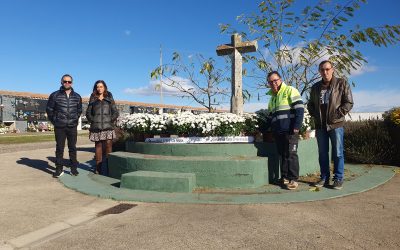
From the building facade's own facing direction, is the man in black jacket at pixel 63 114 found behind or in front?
in front

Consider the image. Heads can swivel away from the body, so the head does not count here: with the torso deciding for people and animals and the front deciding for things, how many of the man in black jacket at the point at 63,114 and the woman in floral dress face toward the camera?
2

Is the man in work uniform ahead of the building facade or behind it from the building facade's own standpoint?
ahead

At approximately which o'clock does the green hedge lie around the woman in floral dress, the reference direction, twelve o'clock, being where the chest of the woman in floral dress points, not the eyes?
The green hedge is roughly at 9 o'clock from the woman in floral dress.

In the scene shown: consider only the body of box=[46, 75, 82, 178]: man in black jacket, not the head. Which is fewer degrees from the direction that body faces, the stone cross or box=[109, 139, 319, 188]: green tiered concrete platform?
the green tiered concrete platform

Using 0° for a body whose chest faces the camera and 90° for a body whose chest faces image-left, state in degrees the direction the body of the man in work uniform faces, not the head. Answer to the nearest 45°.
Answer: approximately 45°

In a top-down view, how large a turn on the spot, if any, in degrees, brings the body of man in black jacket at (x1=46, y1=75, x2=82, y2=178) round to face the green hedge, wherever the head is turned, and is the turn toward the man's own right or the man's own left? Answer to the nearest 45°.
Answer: approximately 90° to the man's own left

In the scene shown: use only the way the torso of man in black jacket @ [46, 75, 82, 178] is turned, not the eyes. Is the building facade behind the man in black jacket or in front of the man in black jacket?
behind

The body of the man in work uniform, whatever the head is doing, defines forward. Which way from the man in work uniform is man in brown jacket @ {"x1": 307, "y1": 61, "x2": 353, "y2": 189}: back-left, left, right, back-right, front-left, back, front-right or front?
back-left

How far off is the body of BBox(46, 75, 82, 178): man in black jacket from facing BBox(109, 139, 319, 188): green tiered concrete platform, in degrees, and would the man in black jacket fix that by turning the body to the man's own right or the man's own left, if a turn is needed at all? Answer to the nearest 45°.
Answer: approximately 45° to the man's own left

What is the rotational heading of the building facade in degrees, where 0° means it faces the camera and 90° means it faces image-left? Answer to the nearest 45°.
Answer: approximately 315°

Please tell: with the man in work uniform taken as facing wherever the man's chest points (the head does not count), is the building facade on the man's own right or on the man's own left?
on the man's own right
